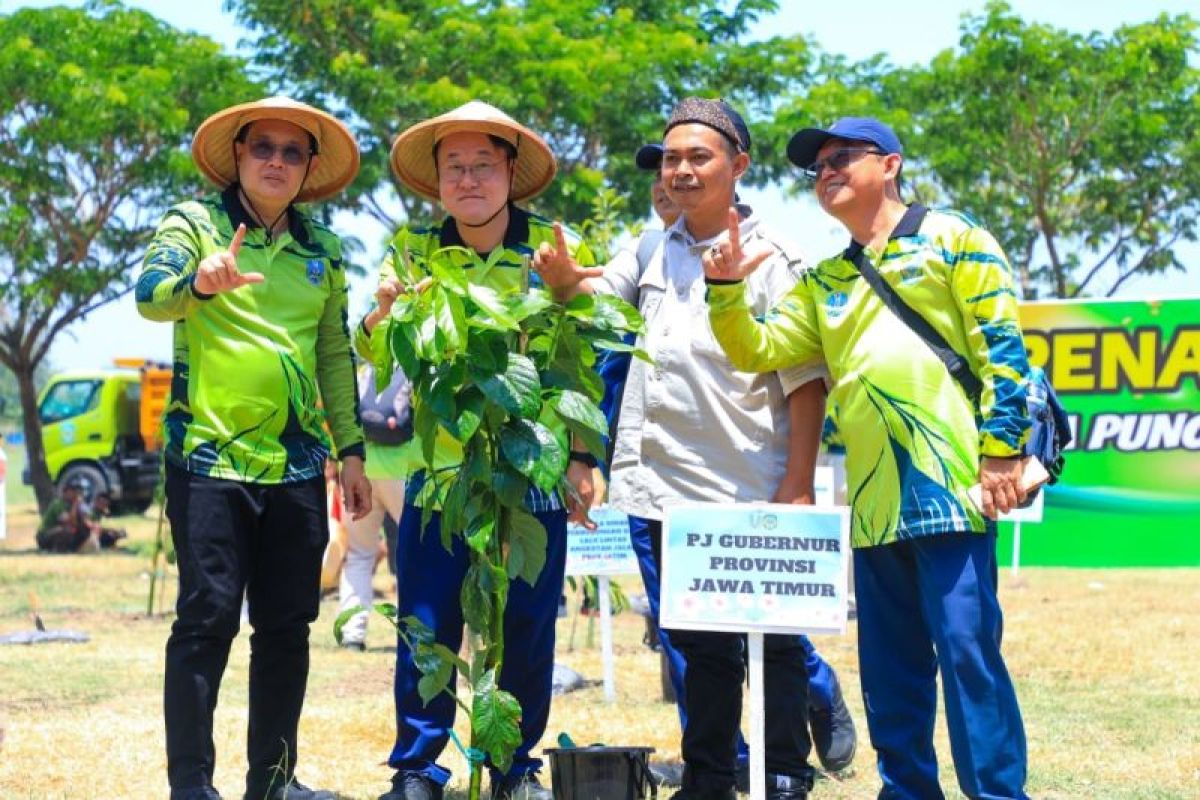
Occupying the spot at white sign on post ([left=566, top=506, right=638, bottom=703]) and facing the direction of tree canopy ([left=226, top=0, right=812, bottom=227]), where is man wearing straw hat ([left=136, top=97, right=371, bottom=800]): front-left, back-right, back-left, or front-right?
back-left

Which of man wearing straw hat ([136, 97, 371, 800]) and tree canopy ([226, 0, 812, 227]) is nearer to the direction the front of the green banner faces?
the man wearing straw hat

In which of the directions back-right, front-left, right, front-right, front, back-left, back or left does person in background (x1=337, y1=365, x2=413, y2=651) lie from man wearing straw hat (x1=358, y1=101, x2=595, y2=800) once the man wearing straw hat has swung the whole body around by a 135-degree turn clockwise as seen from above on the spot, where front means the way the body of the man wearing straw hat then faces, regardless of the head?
front-right

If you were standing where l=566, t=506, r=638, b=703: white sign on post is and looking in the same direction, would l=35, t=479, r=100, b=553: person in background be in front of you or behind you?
behind

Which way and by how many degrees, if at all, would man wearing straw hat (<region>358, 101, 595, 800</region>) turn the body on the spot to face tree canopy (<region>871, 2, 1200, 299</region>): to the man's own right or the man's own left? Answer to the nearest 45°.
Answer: approximately 135° to the man's own left

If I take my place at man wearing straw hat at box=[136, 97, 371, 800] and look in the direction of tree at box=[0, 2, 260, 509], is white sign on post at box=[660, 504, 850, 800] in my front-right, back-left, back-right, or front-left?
back-right

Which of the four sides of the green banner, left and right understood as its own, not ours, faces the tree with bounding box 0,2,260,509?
right
